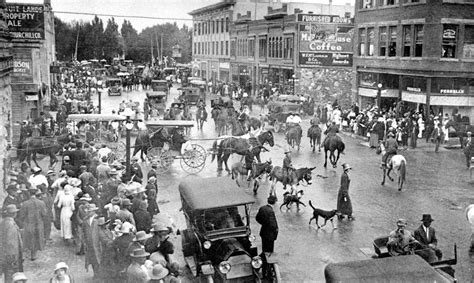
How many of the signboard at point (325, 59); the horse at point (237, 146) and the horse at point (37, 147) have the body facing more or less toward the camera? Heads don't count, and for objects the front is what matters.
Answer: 1

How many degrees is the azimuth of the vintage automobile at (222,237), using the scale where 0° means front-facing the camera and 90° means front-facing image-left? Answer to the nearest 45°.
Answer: approximately 315°

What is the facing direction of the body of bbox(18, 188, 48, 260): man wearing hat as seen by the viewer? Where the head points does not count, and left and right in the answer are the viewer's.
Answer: facing away from the viewer

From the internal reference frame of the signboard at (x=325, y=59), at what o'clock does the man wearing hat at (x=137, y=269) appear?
The man wearing hat is roughly at 12 o'clock from the signboard.

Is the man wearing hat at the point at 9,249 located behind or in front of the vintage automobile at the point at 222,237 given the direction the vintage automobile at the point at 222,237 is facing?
behind

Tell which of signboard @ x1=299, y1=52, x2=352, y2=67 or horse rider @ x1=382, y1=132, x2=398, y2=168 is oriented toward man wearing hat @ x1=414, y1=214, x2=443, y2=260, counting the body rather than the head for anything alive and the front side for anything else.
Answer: the signboard
